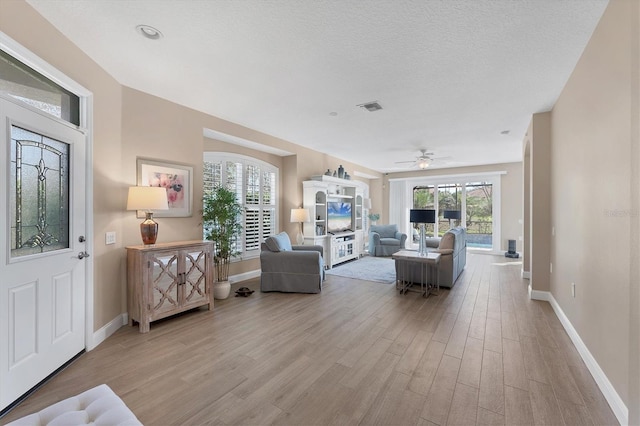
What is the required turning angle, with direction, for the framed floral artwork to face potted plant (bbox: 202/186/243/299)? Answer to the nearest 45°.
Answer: approximately 45° to its left

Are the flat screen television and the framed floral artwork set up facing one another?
no

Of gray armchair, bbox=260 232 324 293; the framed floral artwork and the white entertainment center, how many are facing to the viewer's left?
0

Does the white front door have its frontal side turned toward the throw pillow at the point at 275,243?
no

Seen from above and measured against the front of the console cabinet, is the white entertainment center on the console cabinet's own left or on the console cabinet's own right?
on the console cabinet's own left

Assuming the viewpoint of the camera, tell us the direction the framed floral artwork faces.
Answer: facing the viewer and to the right of the viewer

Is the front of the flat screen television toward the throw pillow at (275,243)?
no

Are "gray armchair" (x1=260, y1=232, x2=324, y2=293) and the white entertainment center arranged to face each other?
no

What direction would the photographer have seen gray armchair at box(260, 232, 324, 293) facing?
facing to the right of the viewer

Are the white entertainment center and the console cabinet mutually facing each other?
no

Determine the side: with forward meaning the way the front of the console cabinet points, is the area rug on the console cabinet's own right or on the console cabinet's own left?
on the console cabinet's own left

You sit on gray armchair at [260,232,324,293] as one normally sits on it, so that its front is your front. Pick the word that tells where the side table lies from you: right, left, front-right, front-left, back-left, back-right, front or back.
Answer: front

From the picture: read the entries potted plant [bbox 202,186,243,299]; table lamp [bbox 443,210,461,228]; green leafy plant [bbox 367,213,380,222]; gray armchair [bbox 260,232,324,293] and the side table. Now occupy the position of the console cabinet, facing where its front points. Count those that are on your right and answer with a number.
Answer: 0

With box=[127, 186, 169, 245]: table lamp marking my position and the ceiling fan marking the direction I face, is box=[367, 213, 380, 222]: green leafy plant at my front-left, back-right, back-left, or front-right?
front-left

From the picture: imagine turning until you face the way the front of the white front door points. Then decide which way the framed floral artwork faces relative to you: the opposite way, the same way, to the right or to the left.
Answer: the same way

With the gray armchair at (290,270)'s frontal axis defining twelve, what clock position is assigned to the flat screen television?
The flat screen television is roughly at 10 o'clock from the gray armchair.
